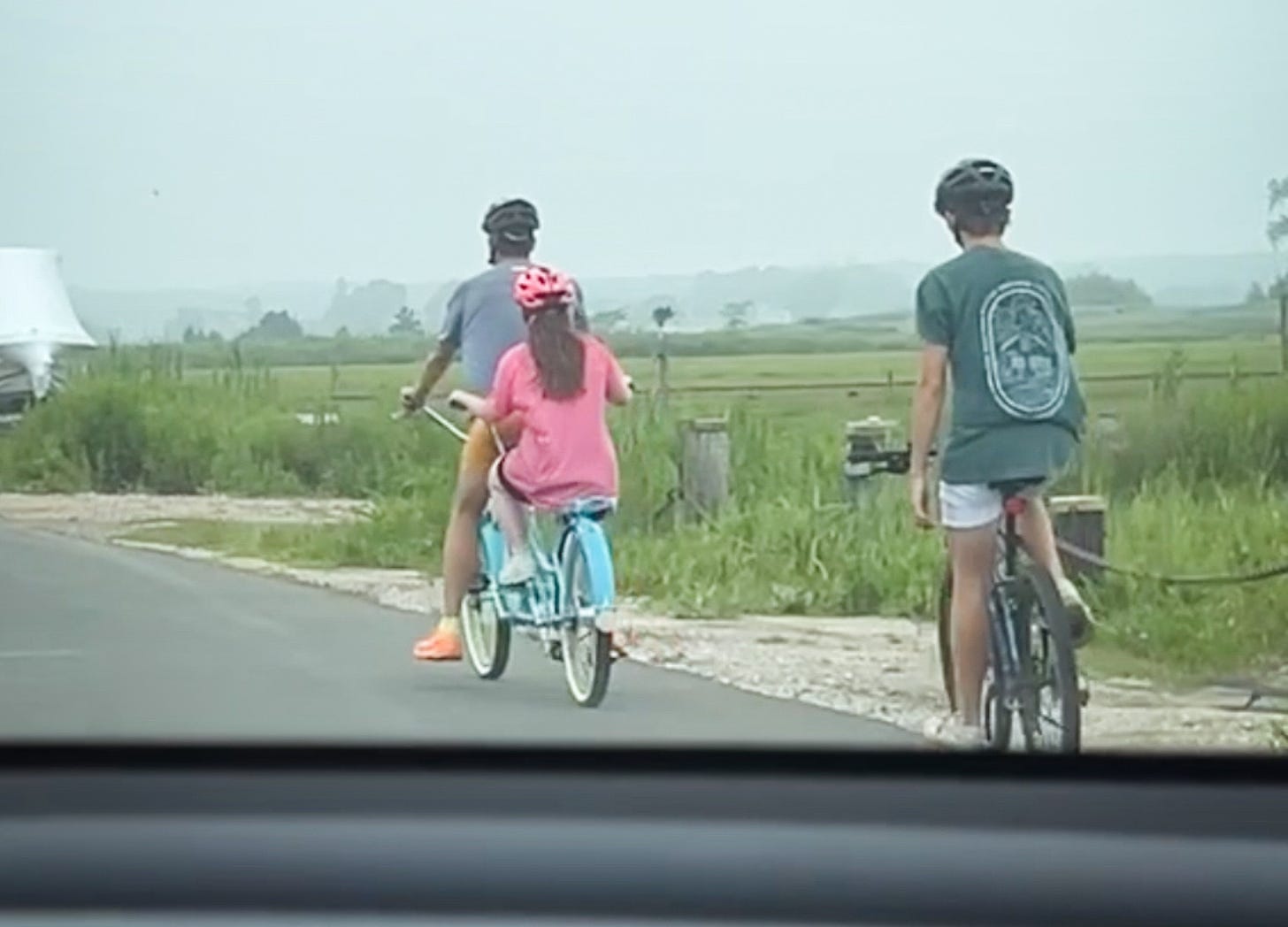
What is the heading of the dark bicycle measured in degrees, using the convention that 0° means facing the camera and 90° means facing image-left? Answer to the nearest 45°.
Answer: approximately 135°

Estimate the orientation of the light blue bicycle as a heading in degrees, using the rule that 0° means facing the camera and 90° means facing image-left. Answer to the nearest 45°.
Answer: approximately 135°

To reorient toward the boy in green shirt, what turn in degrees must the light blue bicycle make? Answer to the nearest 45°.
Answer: approximately 135° to its right

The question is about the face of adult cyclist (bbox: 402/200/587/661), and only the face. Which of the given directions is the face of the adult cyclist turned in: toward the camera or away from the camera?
away from the camera

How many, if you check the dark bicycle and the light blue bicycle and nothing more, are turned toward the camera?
0
